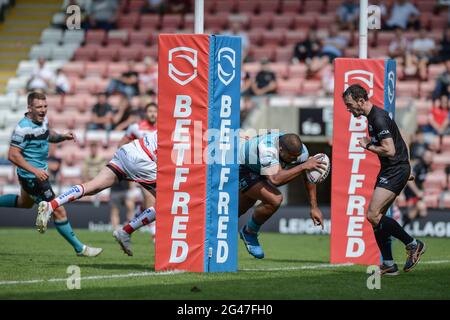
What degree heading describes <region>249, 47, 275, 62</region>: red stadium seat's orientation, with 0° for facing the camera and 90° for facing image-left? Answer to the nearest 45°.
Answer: approximately 0°

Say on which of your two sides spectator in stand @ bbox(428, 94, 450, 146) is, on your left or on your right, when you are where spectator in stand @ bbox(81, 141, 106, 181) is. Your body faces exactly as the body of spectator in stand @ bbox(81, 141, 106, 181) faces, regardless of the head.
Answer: on your left

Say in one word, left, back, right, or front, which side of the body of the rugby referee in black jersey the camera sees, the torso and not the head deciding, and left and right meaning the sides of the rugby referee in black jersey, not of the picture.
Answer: left

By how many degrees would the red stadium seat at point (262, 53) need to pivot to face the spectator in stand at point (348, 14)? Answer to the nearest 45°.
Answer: approximately 90° to its left

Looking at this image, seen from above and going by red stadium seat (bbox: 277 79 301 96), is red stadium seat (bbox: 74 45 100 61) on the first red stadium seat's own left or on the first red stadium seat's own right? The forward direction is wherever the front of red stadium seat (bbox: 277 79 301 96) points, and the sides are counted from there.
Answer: on the first red stadium seat's own right

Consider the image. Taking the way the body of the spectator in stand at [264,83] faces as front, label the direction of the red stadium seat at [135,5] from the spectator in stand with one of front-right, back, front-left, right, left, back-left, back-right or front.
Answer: back-right
